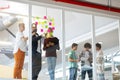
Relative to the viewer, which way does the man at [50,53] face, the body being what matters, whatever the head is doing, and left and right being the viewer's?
facing the viewer

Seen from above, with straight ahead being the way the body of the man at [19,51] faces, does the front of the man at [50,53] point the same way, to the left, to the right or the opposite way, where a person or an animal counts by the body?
to the right

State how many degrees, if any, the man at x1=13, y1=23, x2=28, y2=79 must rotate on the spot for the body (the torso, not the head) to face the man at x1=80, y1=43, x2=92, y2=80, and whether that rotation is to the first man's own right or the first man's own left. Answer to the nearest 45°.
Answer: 0° — they already face them

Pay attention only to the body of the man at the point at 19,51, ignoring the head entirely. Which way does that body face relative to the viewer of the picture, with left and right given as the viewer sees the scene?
facing to the right of the viewer

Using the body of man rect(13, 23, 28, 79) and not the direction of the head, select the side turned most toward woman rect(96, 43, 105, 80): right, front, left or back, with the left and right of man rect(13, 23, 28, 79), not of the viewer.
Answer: front
